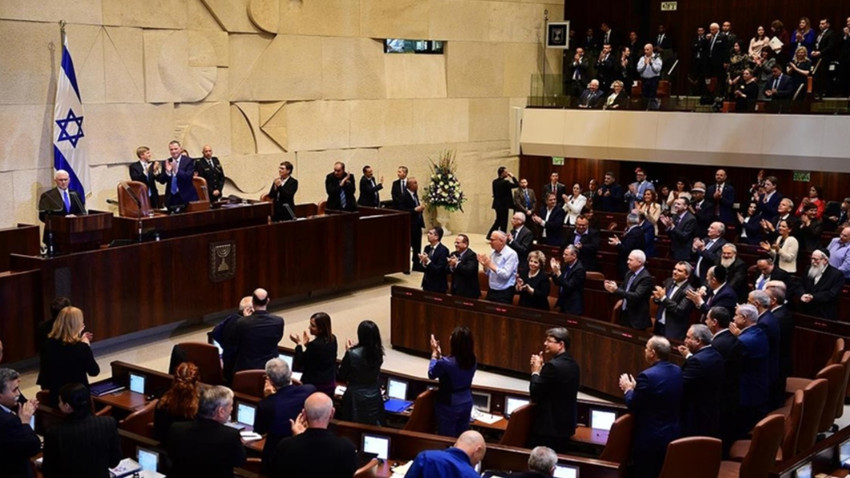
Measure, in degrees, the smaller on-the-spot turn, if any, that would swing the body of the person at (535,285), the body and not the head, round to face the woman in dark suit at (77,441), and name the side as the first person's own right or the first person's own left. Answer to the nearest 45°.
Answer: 0° — they already face them

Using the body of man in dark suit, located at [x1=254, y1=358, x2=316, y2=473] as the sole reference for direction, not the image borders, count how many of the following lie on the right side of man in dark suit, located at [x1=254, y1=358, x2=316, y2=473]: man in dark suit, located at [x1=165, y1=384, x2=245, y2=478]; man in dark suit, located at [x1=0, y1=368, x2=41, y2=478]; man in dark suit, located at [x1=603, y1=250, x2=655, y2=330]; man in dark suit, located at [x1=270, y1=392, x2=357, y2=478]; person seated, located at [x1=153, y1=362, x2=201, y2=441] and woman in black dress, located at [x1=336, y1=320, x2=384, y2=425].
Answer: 2

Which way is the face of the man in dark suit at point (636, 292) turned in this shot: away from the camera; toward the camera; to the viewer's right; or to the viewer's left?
to the viewer's left

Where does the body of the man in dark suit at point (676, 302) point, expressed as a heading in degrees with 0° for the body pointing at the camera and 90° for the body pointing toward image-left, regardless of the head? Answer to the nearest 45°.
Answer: approximately 45°

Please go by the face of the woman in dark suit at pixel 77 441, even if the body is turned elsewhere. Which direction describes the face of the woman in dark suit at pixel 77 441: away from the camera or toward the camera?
away from the camera

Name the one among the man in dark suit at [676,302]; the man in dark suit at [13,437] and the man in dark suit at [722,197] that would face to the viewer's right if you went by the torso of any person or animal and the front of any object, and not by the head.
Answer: the man in dark suit at [13,437]

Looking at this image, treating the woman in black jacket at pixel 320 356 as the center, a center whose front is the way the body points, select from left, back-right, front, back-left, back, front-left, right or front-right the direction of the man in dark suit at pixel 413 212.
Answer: front-right

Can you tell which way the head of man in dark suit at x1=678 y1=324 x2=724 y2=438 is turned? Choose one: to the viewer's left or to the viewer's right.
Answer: to the viewer's left

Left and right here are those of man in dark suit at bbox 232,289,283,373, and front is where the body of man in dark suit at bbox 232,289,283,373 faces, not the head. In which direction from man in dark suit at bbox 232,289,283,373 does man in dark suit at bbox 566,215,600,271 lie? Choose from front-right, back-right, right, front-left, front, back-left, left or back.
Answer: front-right

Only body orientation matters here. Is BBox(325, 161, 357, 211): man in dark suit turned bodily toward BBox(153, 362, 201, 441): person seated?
yes

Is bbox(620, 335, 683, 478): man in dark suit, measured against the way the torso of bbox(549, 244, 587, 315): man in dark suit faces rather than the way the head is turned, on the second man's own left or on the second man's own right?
on the second man's own left

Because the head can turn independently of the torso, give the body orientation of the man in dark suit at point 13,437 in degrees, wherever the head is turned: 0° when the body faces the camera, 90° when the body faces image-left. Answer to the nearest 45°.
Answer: approximately 270°

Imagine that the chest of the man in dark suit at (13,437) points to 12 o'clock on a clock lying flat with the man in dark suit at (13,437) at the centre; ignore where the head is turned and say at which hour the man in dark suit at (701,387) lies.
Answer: the man in dark suit at (701,387) is roughly at 12 o'clock from the man in dark suit at (13,437).

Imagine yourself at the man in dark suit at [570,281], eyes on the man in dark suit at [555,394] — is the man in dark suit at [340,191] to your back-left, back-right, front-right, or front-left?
back-right

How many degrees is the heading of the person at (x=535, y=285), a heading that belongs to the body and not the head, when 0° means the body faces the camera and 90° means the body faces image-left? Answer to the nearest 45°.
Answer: approximately 45°

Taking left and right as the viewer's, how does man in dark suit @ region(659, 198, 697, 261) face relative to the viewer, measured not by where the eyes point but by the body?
facing the viewer and to the left of the viewer

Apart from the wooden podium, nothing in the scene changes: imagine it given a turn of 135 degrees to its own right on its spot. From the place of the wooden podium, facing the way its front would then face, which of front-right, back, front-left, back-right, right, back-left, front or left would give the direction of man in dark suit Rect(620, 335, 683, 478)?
back-left

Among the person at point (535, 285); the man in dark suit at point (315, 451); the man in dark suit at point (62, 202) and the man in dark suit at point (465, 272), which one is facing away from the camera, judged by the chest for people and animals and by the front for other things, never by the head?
the man in dark suit at point (315, 451)

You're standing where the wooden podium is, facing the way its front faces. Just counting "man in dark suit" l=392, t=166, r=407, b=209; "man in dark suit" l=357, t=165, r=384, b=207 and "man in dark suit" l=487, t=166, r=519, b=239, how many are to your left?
3

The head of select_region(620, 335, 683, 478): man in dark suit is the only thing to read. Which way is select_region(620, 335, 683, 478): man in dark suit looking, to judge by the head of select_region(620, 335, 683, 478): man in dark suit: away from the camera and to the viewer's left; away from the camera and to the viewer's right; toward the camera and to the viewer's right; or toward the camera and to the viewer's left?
away from the camera and to the viewer's left

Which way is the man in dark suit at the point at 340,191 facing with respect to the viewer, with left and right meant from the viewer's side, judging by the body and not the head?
facing the viewer

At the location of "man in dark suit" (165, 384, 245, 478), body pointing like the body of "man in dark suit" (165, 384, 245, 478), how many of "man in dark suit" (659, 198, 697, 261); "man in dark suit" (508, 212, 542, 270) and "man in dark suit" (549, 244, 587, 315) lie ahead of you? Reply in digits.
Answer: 3
